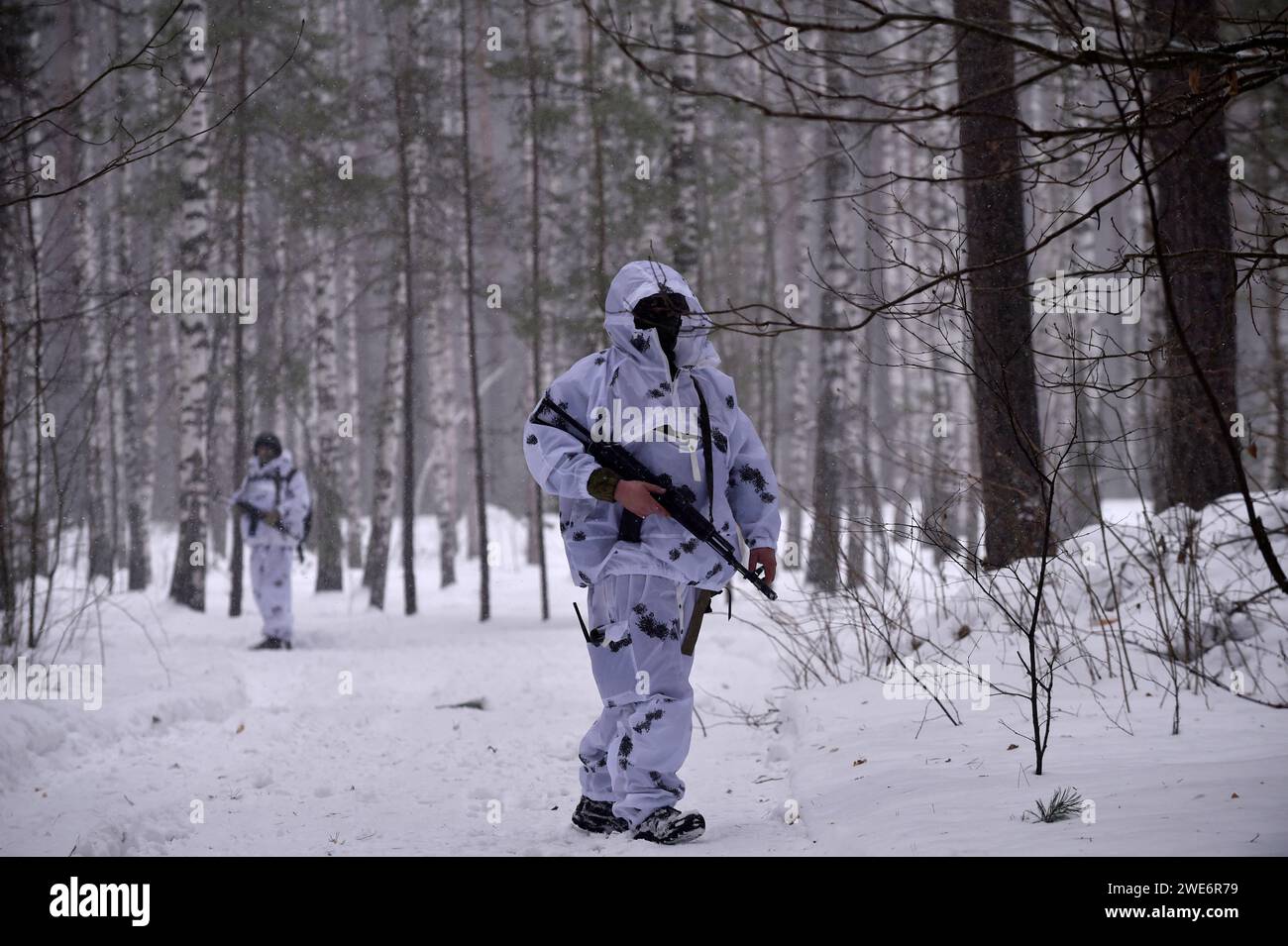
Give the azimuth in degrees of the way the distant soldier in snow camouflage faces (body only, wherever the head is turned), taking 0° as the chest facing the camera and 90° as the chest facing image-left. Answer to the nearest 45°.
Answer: approximately 45°

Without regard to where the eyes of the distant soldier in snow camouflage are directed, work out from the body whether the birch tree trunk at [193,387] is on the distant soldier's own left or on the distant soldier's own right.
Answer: on the distant soldier's own right

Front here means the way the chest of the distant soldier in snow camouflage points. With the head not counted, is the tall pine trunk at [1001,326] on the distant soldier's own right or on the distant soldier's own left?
on the distant soldier's own left

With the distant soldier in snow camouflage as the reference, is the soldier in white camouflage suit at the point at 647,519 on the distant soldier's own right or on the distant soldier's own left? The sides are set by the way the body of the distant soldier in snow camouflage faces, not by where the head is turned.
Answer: on the distant soldier's own left
